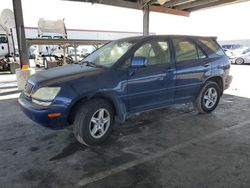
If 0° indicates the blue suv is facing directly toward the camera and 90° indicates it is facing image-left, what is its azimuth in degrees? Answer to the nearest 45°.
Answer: approximately 45°

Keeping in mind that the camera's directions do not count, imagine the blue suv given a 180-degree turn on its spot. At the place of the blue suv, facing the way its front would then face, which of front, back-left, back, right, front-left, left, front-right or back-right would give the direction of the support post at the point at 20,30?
left

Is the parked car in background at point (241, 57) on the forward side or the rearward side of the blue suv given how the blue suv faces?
on the rearward side
